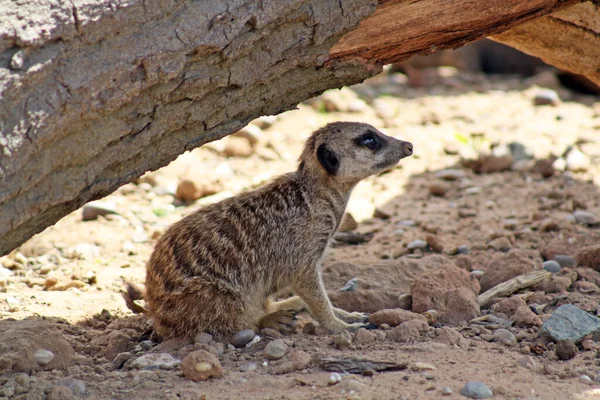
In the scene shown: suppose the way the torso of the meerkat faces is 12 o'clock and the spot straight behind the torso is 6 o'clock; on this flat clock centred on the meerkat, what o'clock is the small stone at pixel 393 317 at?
The small stone is roughly at 1 o'clock from the meerkat.

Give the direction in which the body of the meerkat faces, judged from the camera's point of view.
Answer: to the viewer's right

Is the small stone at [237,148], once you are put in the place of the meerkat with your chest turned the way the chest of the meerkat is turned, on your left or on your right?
on your left

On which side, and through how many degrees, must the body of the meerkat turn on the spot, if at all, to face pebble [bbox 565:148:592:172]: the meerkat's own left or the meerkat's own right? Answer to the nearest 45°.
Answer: approximately 45° to the meerkat's own left

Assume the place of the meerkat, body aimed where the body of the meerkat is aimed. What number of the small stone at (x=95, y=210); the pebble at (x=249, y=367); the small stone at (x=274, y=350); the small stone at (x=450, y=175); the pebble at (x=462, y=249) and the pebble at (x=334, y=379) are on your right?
3

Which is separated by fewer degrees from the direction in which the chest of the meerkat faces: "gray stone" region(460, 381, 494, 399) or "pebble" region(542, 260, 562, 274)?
the pebble

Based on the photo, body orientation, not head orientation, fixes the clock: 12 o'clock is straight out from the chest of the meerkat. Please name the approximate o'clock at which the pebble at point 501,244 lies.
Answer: The pebble is roughly at 11 o'clock from the meerkat.

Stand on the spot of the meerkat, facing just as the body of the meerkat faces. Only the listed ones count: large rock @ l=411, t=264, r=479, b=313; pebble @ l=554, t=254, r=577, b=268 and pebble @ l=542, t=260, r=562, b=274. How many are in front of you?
3

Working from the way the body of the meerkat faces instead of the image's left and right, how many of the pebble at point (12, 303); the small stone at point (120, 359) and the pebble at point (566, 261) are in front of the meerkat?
1

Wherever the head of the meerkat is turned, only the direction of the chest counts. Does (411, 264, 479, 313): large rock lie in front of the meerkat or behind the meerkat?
in front
